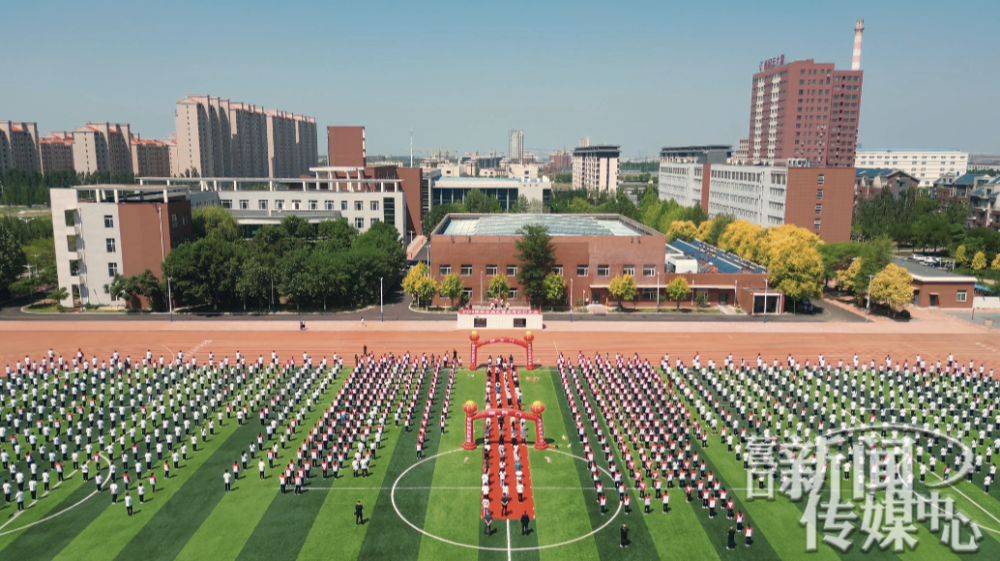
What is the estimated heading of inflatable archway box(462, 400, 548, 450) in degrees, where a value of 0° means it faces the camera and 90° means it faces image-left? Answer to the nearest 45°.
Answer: approximately 0°
